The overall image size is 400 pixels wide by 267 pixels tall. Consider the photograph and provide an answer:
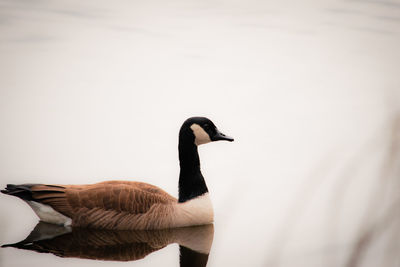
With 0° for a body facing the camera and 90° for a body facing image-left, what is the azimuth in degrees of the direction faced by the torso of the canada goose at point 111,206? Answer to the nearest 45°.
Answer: approximately 270°
